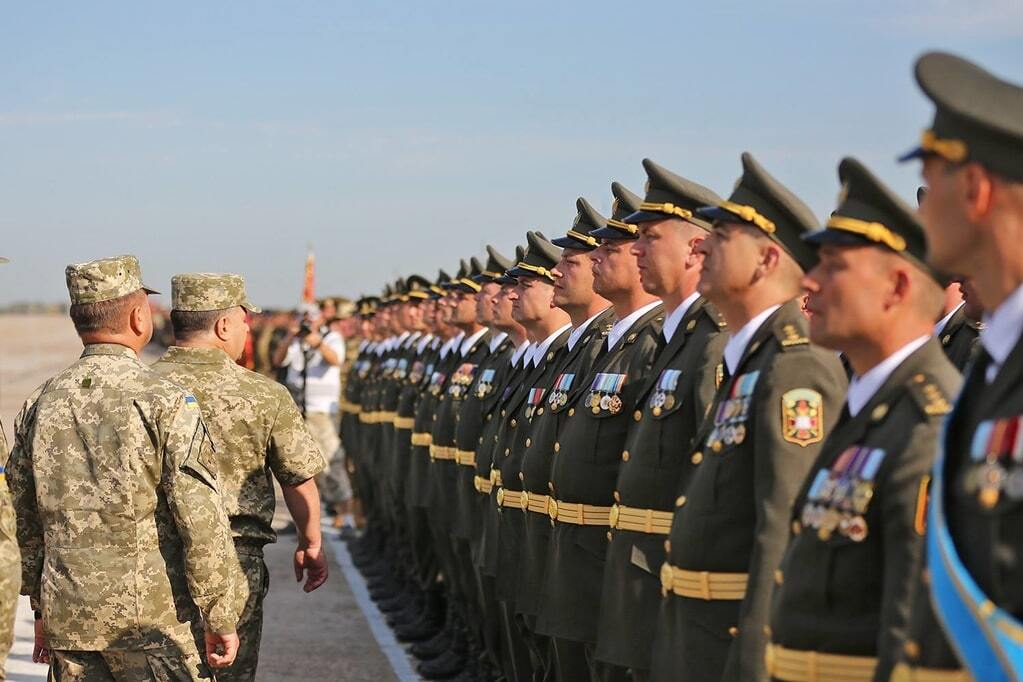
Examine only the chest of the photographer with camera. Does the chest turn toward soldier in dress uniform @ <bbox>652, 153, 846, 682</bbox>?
yes

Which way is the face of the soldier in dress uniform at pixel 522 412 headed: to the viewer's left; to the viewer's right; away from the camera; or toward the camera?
to the viewer's left

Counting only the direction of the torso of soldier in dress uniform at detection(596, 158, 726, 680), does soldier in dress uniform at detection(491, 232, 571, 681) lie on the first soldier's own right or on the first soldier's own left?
on the first soldier's own right

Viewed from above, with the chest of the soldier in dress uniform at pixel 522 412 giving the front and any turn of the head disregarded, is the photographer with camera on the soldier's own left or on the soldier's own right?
on the soldier's own right

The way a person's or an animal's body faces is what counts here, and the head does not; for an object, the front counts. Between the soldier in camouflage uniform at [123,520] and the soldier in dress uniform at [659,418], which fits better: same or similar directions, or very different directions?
very different directions

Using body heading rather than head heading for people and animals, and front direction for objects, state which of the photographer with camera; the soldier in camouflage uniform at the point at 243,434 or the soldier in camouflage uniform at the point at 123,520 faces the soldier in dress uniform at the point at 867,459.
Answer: the photographer with camera

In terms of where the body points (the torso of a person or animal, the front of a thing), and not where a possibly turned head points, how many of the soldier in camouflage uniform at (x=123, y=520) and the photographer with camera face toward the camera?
1

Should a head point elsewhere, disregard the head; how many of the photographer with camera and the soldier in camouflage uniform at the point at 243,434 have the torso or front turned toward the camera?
1

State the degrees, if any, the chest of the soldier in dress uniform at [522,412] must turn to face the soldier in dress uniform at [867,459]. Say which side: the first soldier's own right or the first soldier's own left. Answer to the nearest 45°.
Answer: approximately 45° to the first soldier's own left

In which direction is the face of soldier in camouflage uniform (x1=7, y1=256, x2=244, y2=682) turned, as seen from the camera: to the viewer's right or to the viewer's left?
to the viewer's right

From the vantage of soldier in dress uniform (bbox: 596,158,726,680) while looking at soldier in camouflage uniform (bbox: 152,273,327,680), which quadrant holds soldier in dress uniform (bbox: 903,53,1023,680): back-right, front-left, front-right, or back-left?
back-left
